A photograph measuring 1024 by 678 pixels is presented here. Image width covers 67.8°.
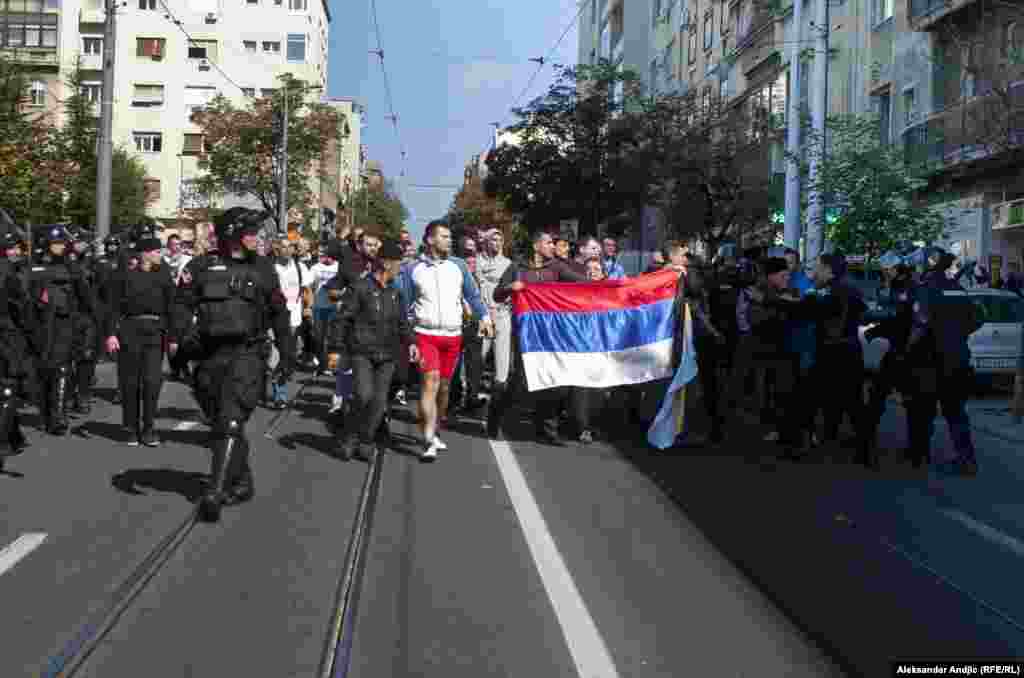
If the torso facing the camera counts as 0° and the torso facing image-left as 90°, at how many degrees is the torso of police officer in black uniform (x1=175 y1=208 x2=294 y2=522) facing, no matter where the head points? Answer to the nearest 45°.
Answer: approximately 0°

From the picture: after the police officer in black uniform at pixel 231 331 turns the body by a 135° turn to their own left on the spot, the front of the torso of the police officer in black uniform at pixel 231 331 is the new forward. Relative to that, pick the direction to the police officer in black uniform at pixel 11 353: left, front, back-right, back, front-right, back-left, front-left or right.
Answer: left

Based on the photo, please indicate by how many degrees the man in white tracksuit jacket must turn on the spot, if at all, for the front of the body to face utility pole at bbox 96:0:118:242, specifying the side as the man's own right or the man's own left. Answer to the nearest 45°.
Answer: approximately 135° to the man's own right

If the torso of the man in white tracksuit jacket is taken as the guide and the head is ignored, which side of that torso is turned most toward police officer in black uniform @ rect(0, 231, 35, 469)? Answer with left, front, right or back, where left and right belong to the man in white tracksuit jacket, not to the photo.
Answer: right

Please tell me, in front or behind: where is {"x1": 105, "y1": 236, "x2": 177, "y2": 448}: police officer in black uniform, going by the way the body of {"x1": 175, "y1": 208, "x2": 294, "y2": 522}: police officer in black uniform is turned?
behind

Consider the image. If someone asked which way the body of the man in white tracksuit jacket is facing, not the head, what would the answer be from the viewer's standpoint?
toward the camera
